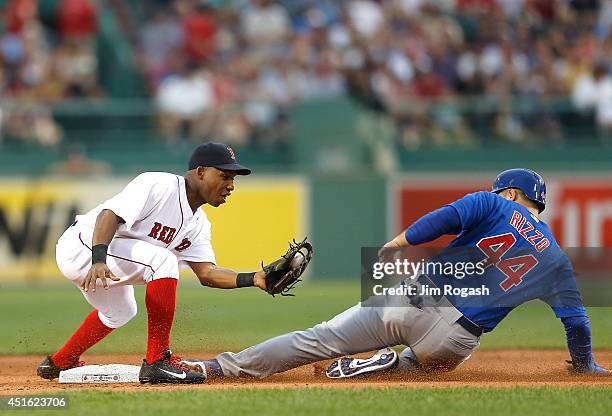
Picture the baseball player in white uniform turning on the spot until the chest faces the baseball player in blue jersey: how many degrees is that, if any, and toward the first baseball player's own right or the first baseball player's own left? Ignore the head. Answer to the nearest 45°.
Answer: approximately 45° to the first baseball player's own left

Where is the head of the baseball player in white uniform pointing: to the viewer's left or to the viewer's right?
to the viewer's right

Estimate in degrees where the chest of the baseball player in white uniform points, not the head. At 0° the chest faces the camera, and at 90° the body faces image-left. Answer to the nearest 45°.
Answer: approximately 315°
